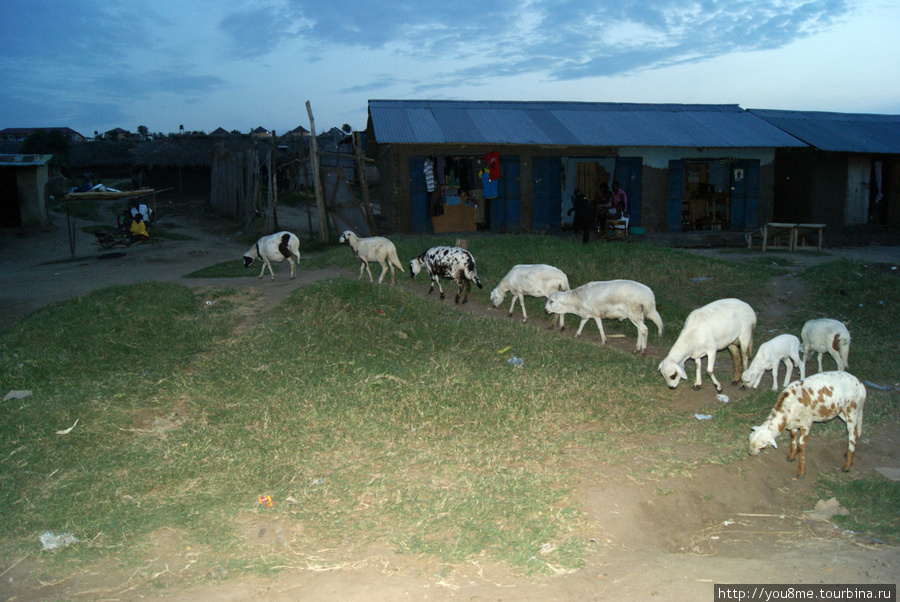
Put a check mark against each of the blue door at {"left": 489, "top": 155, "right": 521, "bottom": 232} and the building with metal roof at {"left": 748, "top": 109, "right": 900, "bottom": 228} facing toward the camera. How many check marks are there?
2

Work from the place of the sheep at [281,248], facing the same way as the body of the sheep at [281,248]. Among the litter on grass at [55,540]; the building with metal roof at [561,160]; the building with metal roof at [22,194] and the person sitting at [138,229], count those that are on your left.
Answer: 1

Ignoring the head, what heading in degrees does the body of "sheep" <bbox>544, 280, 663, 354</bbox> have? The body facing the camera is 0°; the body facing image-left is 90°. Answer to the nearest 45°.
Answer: approximately 90°

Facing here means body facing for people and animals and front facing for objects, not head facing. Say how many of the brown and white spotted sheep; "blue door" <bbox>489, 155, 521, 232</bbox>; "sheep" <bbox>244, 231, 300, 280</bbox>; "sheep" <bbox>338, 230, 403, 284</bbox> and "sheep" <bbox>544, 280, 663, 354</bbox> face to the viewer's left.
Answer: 4

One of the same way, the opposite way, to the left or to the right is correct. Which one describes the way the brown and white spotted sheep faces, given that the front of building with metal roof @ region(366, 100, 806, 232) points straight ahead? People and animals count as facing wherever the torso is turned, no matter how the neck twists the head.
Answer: to the right

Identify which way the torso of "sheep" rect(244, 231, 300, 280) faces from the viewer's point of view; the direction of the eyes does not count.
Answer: to the viewer's left

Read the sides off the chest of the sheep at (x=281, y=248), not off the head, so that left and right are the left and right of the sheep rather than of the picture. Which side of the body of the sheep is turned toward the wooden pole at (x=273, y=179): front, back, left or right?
right

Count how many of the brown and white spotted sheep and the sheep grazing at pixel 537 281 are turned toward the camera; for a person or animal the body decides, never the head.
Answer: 0

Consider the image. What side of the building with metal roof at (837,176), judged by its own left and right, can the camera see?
front

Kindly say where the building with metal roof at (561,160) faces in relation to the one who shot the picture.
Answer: facing the viewer

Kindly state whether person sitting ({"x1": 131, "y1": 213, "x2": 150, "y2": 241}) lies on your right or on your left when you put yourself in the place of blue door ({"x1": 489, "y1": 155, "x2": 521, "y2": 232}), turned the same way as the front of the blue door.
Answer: on your right

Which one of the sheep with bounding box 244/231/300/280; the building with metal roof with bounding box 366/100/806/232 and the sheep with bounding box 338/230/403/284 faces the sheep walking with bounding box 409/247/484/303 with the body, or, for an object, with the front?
the building with metal roof
